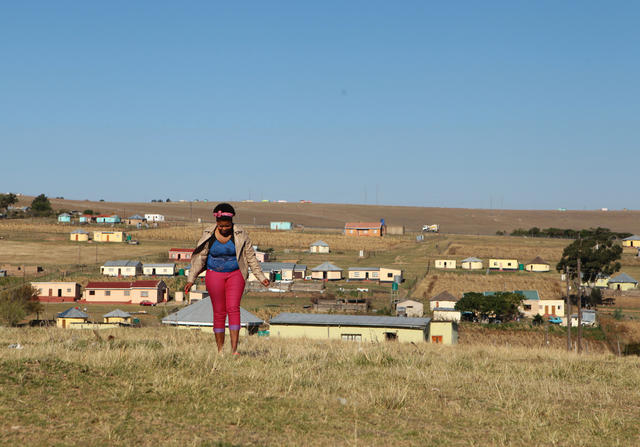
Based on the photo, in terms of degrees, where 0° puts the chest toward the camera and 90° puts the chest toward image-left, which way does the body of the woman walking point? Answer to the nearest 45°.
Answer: approximately 0°

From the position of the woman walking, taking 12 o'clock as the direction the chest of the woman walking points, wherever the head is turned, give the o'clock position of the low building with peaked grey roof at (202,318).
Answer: The low building with peaked grey roof is roughly at 6 o'clock from the woman walking.

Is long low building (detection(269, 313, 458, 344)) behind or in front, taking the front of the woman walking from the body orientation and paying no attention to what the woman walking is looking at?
behind

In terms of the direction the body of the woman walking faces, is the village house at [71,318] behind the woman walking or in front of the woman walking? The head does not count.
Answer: behind
